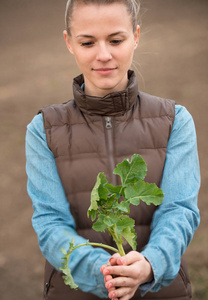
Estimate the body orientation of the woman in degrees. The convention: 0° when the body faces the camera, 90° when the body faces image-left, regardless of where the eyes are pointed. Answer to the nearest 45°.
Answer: approximately 0°
